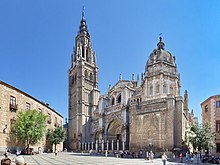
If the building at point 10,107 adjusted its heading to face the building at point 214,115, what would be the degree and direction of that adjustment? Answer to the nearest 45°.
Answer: approximately 45° to its left

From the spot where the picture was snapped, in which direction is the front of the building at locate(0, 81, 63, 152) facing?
facing the viewer and to the right of the viewer
